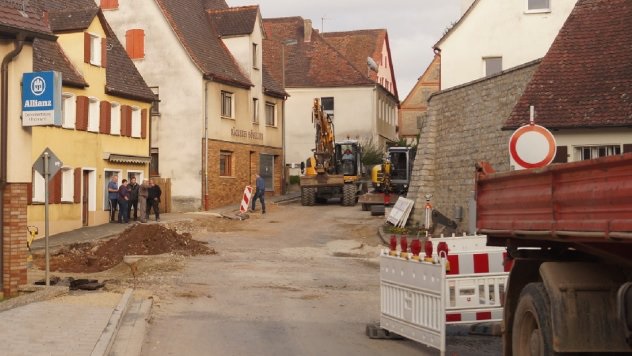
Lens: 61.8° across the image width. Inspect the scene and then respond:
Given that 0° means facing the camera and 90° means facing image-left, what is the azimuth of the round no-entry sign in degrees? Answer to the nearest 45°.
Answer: approximately 0°

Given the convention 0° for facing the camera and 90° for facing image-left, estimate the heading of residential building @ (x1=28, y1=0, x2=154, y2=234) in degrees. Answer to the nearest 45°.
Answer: approximately 315°

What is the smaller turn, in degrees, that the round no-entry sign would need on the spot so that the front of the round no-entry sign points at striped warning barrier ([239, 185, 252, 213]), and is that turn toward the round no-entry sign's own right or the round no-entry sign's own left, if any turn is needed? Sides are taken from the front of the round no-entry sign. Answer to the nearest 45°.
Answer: approximately 135° to the round no-entry sign's own right

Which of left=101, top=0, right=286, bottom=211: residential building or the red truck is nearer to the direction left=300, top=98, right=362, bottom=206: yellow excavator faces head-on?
the red truck

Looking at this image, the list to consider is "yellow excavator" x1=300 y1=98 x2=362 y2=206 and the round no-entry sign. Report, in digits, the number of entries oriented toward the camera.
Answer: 2

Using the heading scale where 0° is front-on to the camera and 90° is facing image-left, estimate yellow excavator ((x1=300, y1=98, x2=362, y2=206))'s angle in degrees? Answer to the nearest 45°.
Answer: approximately 0°

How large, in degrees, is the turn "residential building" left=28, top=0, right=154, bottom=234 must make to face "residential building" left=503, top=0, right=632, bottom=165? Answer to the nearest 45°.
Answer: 0° — it already faces it

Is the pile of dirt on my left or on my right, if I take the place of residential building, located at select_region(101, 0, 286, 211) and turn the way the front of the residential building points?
on my right

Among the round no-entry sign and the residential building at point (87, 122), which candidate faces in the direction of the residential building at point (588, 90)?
the residential building at point (87, 122)
